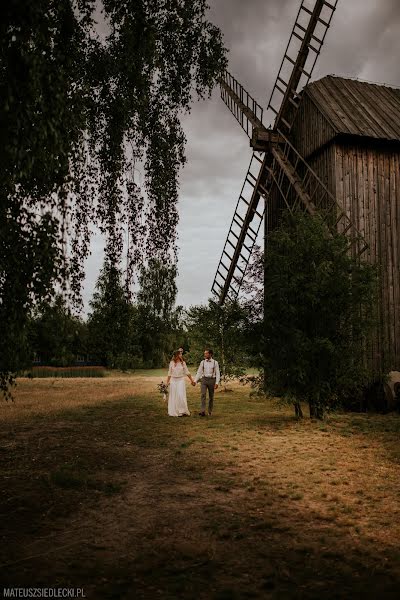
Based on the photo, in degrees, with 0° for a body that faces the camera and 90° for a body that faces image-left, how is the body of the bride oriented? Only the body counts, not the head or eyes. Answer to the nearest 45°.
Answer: approximately 0°

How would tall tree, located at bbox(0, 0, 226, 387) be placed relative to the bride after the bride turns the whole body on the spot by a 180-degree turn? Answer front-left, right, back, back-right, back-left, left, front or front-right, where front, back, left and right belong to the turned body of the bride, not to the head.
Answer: back

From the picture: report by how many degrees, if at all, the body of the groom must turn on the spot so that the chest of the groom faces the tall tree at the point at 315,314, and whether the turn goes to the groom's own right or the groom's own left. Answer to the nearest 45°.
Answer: approximately 45° to the groom's own left

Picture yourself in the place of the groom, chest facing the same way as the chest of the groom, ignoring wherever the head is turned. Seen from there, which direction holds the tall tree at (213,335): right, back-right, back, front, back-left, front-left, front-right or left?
back

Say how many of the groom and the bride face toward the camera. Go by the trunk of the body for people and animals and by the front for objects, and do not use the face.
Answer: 2

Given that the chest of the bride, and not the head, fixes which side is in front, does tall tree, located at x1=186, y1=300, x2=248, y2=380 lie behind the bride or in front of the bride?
behind

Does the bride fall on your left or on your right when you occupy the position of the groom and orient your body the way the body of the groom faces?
on your right
